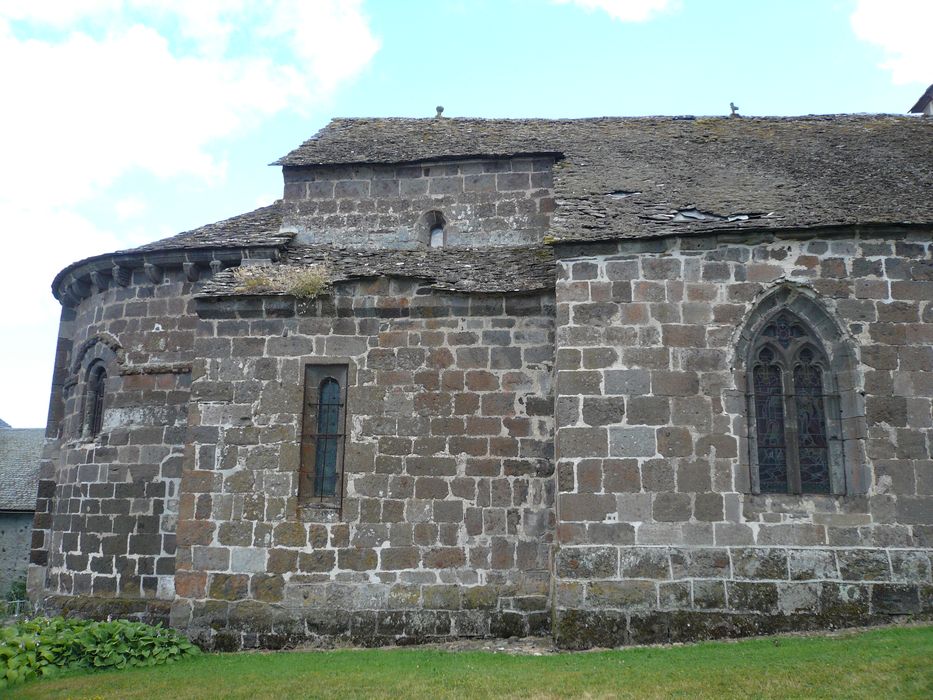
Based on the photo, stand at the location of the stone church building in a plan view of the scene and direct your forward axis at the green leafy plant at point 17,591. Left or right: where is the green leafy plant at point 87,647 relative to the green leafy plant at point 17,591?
left

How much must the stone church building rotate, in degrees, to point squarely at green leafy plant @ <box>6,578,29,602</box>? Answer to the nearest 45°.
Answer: approximately 135° to its left

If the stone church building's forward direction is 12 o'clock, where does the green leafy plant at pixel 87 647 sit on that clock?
The green leafy plant is roughly at 6 o'clock from the stone church building.

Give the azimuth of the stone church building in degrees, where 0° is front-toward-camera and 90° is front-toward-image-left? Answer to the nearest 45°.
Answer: approximately 270°
